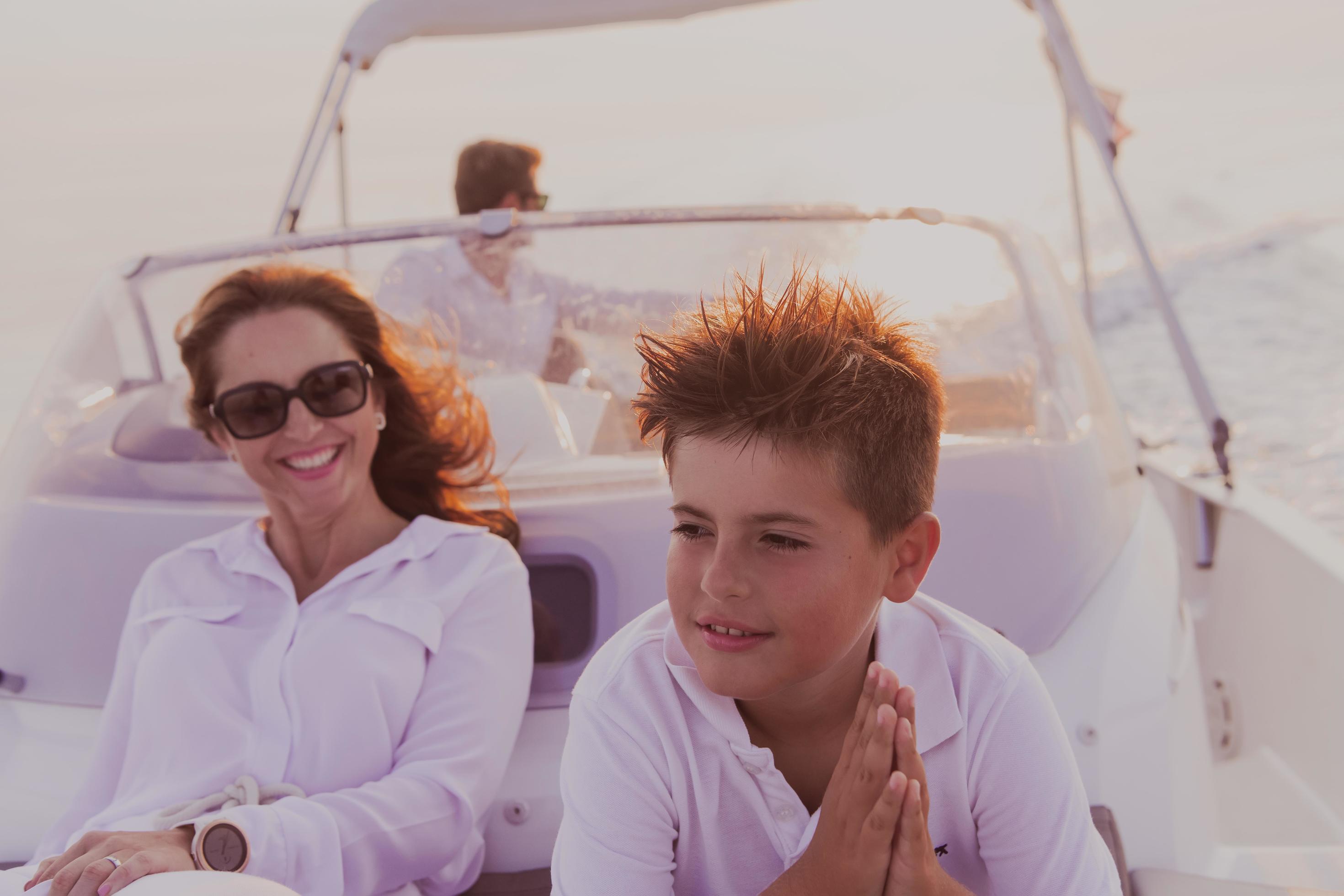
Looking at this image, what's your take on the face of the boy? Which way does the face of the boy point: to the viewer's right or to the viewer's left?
to the viewer's left

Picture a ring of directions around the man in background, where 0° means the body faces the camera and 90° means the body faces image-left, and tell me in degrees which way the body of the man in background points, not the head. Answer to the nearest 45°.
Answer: approximately 315°

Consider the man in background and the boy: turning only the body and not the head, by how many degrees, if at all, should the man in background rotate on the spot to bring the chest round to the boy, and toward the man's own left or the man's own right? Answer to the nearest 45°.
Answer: approximately 45° to the man's own right

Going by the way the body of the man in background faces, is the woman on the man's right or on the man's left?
on the man's right
